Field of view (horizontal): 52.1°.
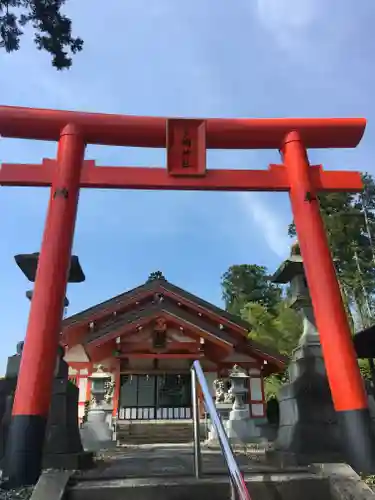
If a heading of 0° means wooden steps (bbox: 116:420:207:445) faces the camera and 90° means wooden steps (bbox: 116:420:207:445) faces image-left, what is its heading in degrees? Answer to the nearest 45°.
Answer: approximately 0°

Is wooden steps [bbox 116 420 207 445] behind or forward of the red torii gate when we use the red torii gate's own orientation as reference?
behind

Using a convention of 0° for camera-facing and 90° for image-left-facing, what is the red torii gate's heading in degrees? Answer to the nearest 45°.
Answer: approximately 0°

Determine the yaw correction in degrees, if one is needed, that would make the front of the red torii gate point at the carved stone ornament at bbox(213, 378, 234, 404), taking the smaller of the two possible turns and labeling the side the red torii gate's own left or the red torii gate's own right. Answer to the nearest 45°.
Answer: approximately 180°

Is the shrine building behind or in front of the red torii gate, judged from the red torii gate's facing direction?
behind

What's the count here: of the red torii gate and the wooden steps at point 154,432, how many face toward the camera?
2

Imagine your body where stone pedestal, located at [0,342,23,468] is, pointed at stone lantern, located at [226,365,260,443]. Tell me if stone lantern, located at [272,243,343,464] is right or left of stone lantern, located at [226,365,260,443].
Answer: right

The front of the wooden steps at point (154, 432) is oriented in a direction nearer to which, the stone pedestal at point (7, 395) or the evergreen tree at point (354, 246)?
the stone pedestal

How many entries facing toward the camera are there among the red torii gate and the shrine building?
2

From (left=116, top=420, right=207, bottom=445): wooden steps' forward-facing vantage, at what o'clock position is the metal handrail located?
The metal handrail is roughly at 12 o'clock from the wooden steps.

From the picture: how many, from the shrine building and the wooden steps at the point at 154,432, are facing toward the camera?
2

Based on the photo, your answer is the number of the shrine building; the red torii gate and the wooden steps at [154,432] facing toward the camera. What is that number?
3

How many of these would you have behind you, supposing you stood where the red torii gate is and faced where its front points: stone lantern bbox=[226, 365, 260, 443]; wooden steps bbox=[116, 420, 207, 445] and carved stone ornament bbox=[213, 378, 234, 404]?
3
